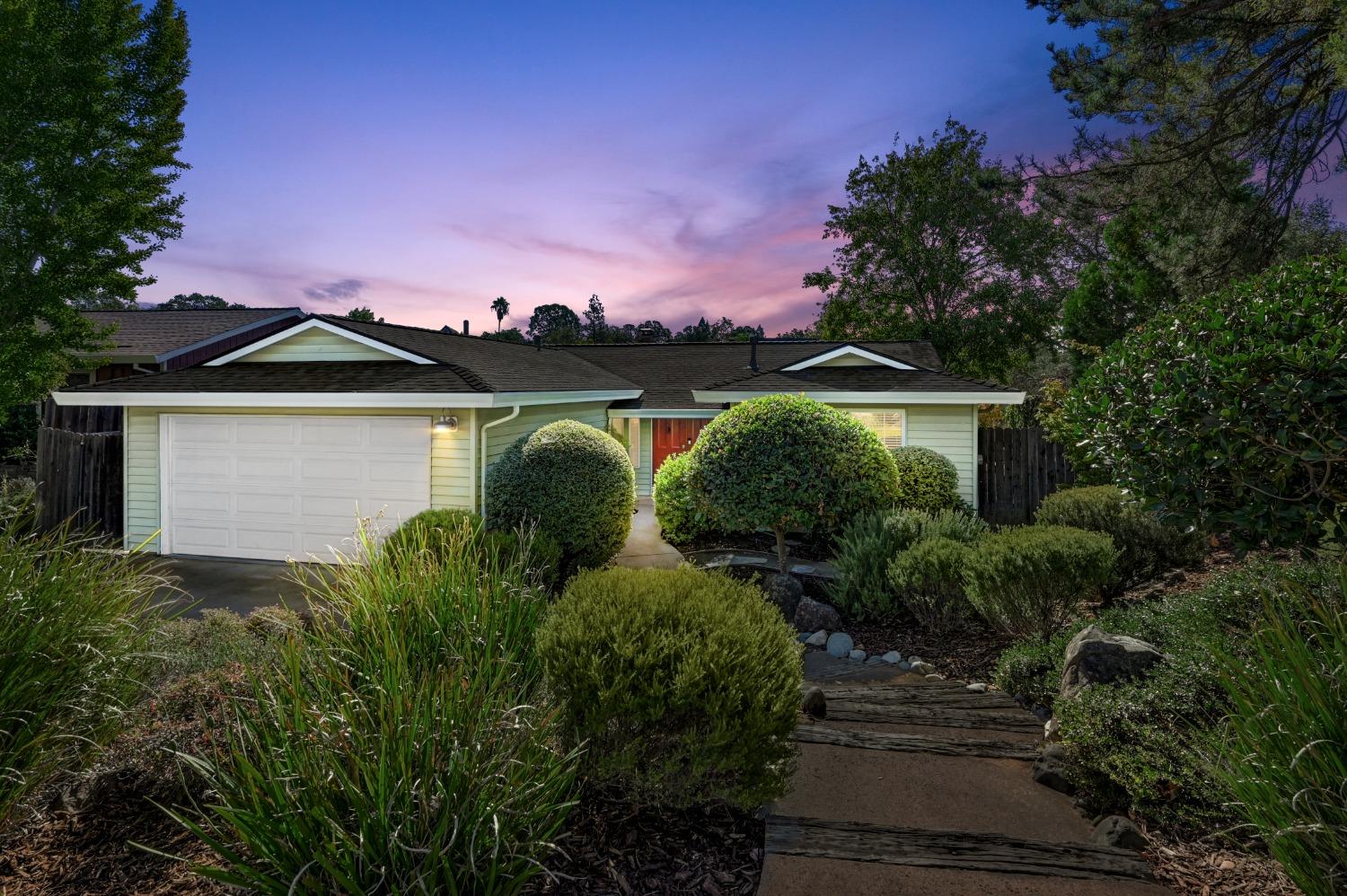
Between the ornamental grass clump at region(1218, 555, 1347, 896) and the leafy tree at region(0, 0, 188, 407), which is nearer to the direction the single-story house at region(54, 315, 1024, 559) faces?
the ornamental grass clump

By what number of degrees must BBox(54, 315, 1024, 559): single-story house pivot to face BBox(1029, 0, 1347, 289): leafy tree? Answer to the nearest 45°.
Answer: approximately 45° to its left

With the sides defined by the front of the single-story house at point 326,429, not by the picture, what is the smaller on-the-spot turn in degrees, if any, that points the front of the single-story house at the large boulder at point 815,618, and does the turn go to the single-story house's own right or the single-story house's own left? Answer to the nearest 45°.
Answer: approximately 45° to the single-story house's own left

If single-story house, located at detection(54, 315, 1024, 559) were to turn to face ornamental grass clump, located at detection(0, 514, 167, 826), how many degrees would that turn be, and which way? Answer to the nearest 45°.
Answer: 0° — it already faces it

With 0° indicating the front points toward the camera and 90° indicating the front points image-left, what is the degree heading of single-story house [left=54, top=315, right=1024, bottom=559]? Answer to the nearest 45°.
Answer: approximately 0°

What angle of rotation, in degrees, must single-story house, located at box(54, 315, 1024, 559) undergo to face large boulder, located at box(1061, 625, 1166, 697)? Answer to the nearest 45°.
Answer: approximately 45° to its left

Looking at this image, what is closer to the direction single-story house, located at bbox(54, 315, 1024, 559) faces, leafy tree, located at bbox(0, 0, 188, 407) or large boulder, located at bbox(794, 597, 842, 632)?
the large boulder

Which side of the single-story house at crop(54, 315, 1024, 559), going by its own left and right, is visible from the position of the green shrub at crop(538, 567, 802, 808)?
front

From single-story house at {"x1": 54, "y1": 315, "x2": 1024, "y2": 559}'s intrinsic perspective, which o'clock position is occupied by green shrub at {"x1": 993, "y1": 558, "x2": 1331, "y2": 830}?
The green shrub is roughly at 11 o'clock from the single-story house.

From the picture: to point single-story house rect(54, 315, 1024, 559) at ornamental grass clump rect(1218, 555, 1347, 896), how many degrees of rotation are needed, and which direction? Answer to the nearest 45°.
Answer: approximately 45° to its left

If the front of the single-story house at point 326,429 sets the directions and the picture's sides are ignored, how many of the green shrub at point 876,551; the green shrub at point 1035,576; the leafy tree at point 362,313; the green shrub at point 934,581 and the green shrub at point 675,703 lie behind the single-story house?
1

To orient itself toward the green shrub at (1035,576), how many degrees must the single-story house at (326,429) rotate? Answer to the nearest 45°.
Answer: approximately 45° to its left

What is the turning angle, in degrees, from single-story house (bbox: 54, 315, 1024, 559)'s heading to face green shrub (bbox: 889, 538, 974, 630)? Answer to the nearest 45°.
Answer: approximately 45° to its left
